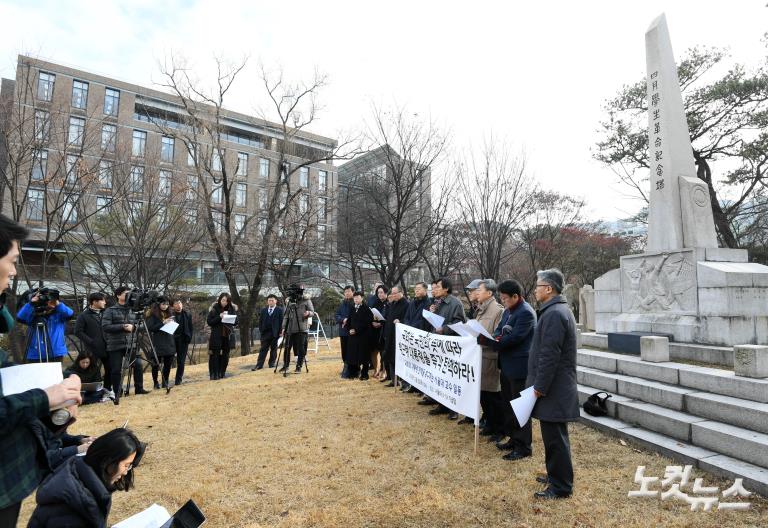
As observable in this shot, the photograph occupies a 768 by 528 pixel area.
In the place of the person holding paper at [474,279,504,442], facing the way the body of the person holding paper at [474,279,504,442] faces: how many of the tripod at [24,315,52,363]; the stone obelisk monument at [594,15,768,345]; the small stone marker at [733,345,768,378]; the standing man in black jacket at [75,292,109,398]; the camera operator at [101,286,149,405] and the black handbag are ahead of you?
3

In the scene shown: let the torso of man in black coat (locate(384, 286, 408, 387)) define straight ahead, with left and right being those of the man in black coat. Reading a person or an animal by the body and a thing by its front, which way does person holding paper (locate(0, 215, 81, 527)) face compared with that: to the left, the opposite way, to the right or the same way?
the opposite way

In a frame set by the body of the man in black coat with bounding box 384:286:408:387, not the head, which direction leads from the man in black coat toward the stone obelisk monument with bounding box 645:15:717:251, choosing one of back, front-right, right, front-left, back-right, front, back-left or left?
back-left

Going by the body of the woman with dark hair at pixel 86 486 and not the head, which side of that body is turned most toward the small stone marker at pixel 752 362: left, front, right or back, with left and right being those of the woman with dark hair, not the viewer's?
front

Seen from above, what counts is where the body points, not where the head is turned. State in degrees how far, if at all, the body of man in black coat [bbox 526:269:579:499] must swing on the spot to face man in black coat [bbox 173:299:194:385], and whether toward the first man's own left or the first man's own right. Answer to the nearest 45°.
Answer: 0° — they already face them

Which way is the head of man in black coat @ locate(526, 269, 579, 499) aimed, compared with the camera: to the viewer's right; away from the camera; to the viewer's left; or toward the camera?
to the viewer's left

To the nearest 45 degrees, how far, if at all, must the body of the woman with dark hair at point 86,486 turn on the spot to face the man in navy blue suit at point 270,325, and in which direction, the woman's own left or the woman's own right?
approximately 45° to the woman's own left

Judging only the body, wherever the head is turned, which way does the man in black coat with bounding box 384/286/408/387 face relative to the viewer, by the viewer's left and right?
facing the viewer and to the left of the viewer

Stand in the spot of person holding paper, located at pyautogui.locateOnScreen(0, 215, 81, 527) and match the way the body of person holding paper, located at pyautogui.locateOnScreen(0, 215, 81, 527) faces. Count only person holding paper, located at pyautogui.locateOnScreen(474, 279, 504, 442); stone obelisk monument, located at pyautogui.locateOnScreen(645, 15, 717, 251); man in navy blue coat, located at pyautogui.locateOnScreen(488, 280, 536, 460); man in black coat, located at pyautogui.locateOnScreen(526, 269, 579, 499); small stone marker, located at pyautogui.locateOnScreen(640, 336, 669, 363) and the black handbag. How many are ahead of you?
6

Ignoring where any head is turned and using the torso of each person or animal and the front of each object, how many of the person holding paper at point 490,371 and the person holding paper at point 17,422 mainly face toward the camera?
0

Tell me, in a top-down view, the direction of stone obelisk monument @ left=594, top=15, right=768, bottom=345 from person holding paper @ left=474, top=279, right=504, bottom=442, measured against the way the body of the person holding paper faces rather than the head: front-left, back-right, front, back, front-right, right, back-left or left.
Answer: back-right

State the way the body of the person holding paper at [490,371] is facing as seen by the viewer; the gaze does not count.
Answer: to the viewer's left

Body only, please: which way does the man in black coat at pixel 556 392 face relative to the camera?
to the viewer's left

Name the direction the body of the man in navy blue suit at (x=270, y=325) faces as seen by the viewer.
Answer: toward the camera

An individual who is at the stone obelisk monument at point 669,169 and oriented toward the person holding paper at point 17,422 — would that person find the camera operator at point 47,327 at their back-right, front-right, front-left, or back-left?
front-right

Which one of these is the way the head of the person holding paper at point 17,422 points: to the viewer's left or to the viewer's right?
to the viewer's right

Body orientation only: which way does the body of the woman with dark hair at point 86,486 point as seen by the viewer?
to the viewer's right

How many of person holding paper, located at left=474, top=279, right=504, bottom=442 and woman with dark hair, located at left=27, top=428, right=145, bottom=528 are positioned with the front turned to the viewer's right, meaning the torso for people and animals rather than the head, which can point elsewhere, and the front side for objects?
1

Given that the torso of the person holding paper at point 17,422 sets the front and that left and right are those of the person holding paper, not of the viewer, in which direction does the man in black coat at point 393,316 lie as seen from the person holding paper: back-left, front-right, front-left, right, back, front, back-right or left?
front-left
